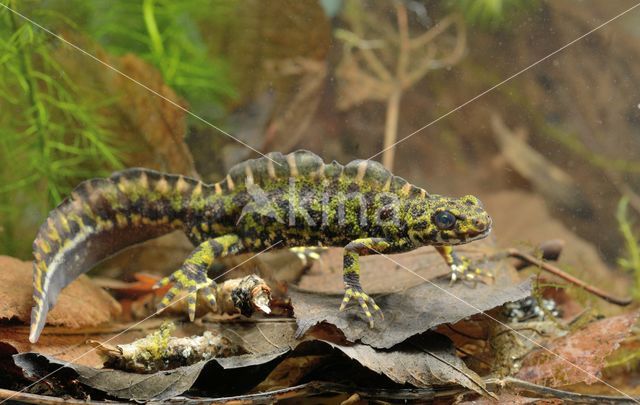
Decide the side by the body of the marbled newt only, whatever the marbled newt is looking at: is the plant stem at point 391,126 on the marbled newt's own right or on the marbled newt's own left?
on the marbled newt's own left

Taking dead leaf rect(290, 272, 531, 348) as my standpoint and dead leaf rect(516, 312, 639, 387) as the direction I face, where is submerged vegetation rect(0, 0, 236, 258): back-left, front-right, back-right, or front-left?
back-left

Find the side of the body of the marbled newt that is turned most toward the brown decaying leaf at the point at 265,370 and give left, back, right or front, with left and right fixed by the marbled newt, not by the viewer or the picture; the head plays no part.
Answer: right

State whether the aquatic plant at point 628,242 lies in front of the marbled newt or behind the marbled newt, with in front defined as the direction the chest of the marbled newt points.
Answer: in front

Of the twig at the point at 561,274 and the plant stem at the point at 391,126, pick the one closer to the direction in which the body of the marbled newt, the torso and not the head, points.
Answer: the twig

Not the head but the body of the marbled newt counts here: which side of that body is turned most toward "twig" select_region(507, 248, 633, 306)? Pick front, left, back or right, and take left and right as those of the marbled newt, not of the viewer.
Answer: front

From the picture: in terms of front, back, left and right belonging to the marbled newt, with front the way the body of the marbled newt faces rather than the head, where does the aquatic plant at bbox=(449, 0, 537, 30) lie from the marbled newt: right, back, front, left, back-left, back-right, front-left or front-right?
front-left

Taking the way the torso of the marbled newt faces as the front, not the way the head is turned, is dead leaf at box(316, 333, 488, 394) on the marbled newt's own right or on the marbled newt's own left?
on the marbled newt's own right

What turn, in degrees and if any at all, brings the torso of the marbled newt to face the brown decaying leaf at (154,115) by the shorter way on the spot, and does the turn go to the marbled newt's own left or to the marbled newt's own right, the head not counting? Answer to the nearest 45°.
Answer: approximately 135° to the marbled newt's own left

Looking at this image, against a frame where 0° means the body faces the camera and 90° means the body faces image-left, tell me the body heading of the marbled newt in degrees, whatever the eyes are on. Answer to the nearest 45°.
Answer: approximately 270°
